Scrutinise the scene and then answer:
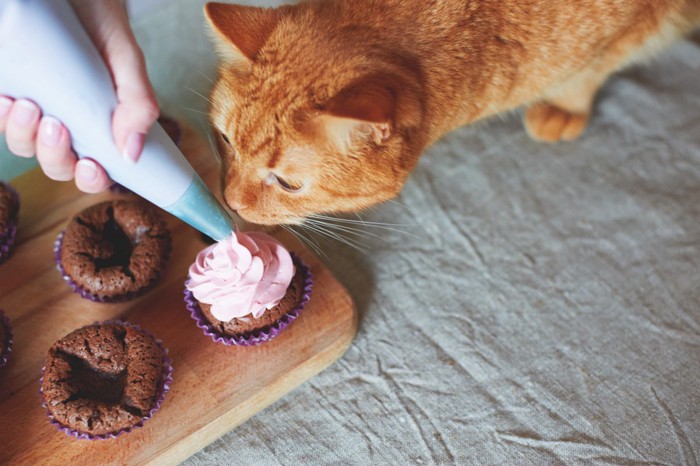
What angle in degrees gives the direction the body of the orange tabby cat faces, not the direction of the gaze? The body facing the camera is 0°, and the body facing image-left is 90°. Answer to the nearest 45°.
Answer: approximately 45°
